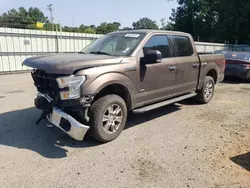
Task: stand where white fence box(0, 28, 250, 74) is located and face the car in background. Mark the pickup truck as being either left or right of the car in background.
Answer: right

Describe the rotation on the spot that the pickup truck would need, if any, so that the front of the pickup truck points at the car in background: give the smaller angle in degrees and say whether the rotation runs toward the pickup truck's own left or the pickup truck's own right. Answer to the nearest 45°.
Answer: approximately 180°

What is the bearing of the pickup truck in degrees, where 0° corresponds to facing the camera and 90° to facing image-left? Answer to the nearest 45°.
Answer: approximately 45°

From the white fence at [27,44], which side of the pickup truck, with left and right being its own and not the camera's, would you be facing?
right
